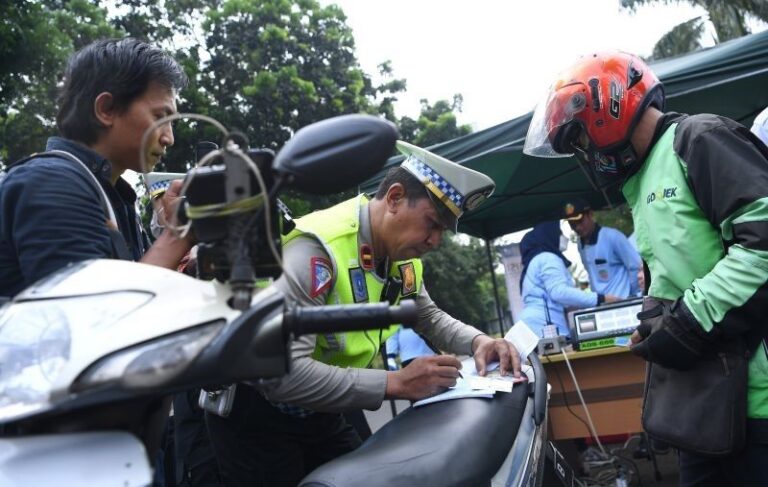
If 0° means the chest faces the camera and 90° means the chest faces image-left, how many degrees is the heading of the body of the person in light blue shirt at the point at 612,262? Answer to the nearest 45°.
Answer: approximately 45°

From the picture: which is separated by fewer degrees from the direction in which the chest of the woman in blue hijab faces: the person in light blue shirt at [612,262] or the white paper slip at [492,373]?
the person in light blue shirt

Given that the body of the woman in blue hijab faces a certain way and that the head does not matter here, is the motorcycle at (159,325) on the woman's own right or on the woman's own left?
on the woman's own right

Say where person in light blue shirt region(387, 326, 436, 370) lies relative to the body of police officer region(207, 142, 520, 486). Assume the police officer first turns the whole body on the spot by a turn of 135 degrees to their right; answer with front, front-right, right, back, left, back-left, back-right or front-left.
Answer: right

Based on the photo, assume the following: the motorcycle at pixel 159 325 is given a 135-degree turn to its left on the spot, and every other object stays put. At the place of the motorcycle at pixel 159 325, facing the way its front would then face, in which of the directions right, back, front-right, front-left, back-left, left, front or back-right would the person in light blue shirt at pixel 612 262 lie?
front-left

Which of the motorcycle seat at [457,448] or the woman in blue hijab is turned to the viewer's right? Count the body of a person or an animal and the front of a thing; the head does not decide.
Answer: the woman in blue hijab

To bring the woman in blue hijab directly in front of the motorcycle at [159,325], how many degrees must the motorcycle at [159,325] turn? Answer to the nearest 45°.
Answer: approximately 180°

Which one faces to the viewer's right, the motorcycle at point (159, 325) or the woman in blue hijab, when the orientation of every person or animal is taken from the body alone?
the woman in blue hijab

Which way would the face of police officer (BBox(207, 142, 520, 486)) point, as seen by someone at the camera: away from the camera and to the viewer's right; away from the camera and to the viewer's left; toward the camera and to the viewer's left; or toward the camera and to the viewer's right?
toward the camera and to the viewer's right

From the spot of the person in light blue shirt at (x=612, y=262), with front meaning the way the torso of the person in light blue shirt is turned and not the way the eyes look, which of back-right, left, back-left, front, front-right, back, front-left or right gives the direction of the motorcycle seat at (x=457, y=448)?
front-left

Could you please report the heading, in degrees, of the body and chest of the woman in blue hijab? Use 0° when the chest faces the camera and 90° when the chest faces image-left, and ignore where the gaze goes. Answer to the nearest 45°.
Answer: approximately 270°

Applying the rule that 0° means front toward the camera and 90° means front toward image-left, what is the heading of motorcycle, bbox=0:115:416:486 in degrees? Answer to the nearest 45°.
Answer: approximately 45°

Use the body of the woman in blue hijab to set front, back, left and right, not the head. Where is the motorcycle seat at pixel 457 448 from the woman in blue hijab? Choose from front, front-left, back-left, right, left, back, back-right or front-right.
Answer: right

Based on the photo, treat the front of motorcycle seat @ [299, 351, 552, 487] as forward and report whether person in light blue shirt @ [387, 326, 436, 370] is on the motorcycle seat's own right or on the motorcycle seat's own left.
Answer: on the motorcycle seat's own right

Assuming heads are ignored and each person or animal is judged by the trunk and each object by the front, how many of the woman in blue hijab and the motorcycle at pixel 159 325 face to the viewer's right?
1
